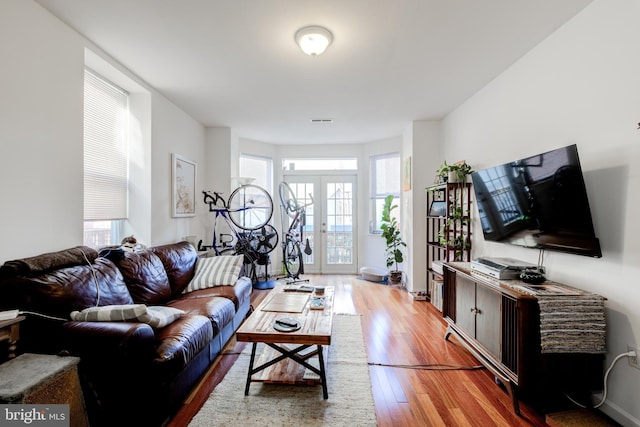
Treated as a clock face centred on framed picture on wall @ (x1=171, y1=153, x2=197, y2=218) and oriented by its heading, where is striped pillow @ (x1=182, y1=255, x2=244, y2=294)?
The striped pillow is roughly at 1 o'clock from the framed picture on wall.

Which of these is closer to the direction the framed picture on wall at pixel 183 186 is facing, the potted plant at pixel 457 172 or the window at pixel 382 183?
the potted plant

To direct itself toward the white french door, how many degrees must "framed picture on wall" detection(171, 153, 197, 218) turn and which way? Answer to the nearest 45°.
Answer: approximately 45° to its left

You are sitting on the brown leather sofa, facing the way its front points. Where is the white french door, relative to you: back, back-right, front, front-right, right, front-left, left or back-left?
left

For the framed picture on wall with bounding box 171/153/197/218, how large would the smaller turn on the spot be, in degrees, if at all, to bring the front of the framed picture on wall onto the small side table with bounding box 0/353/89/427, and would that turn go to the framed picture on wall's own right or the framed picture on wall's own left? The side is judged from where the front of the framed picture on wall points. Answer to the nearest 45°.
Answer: approximately 45° to the framed picture on wall's own right

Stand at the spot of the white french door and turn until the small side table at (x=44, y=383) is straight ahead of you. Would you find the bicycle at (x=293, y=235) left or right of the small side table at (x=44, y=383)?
right

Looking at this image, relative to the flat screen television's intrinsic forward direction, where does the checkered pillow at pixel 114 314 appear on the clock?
The checkered pillow is roughly at 12 o'clock from the flat screen television.

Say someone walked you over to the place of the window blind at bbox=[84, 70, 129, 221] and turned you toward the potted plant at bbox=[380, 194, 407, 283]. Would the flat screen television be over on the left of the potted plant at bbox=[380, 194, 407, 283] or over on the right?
right

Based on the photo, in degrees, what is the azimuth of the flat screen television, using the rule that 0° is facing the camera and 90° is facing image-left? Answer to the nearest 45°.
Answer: approximately 45°

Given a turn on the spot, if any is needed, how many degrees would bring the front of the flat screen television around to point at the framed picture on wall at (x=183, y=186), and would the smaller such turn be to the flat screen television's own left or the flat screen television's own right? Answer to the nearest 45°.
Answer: approximately 45° to the flat screen television's own right

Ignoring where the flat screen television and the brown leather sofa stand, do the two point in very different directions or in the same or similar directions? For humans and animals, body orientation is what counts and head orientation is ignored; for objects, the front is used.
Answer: very different directions

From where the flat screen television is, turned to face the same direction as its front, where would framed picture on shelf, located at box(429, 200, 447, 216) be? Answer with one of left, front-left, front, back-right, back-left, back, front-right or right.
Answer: right

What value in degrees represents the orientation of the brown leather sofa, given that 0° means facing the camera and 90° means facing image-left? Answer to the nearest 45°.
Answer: approximately 315°

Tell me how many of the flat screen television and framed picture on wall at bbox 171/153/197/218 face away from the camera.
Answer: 0

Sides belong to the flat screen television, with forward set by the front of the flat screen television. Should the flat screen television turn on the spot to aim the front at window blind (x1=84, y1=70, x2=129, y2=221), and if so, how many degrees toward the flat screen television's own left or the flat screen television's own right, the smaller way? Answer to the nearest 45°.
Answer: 0° — it already faces it

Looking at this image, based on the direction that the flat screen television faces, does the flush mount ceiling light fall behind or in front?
in front
